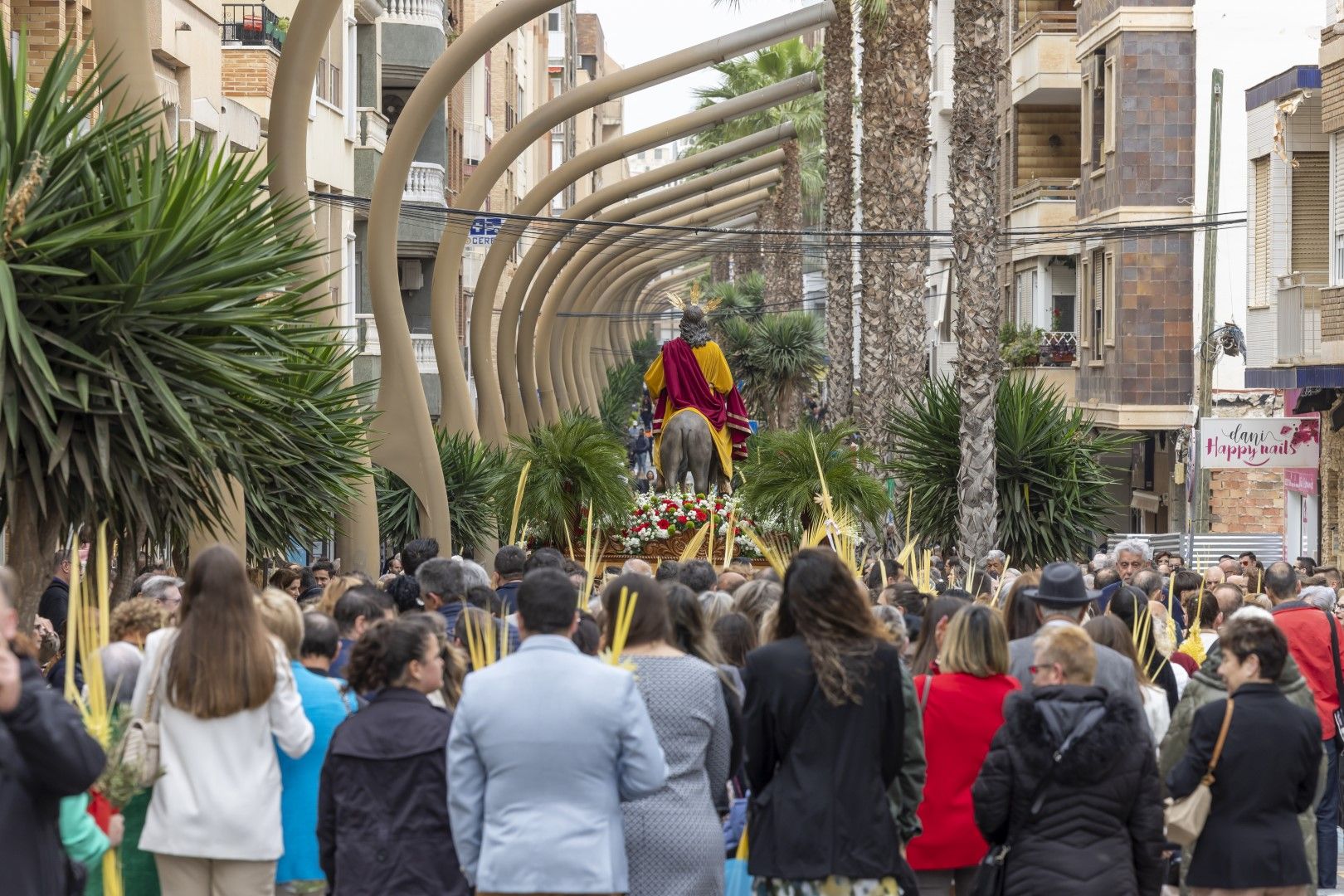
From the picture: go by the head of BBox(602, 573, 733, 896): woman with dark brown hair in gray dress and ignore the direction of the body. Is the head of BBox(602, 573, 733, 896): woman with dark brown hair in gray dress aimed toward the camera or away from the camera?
away from the camera

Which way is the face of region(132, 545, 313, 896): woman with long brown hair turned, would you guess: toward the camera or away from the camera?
away from the camera

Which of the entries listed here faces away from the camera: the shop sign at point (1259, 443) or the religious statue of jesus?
the religious statue of jesus

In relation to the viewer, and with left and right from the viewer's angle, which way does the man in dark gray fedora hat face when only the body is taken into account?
facing away from the viewer

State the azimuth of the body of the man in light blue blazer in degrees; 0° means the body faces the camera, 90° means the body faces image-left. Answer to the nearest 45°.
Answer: approximately 180°

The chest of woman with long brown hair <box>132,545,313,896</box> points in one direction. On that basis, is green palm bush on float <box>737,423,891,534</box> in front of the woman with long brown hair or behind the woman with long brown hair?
in front

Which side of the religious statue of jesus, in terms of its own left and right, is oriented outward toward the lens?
back

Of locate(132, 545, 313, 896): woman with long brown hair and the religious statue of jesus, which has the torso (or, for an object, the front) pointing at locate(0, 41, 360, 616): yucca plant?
the woman with long brown hair

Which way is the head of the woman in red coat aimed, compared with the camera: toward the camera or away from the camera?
away from the camera

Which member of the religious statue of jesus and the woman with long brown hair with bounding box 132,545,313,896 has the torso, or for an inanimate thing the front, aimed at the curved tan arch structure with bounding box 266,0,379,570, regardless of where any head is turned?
the woman with long brown hair

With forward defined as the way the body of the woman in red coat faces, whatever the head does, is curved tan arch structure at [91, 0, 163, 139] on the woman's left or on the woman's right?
on the woman's left

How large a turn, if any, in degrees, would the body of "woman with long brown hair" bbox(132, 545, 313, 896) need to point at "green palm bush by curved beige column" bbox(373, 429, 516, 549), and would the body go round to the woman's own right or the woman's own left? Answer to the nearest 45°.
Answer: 0° — they already face it

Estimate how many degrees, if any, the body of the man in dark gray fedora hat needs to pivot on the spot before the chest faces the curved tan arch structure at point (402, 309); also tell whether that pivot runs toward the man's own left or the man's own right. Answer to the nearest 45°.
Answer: approximately 45° to the man's own left

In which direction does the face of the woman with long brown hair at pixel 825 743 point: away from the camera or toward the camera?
away from the camera

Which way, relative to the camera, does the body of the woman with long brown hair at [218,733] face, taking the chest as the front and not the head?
away from the camera
